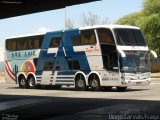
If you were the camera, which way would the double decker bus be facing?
facing the viewer and to the right of the viewer
